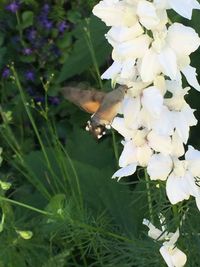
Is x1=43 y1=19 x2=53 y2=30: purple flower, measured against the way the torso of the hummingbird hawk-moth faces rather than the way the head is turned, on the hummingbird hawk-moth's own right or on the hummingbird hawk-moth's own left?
on the hummingbird hawk-moth's own left

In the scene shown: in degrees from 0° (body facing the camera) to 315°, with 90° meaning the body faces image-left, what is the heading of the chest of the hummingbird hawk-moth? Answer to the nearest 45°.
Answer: approximately 225°

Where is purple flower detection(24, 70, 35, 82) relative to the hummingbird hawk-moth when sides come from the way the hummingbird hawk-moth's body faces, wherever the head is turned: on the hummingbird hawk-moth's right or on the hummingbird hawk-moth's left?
on the hummingbird hawk-moth's left
